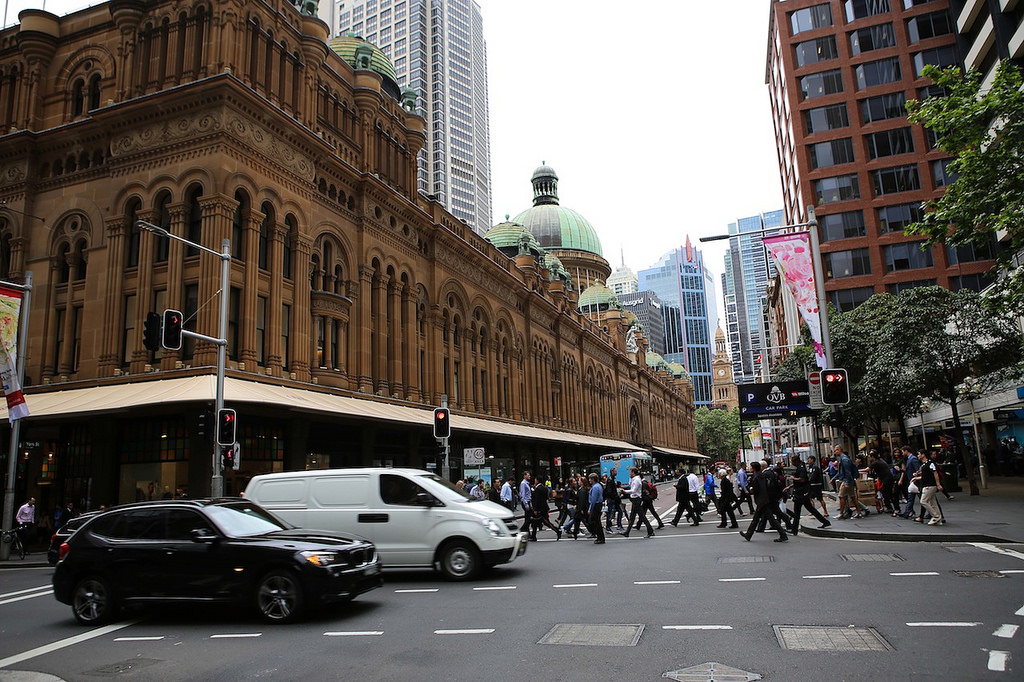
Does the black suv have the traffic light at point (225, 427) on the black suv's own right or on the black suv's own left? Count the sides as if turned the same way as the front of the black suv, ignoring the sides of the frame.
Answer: on the black suv's own left

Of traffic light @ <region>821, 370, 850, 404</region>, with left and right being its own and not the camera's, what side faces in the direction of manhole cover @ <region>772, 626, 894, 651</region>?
front

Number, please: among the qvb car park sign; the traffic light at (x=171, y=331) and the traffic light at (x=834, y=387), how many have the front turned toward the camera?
3

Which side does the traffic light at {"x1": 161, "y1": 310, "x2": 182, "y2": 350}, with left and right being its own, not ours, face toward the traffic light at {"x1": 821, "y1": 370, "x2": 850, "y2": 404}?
left

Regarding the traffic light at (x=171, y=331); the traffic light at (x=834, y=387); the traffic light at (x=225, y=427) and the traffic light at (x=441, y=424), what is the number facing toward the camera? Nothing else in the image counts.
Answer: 4

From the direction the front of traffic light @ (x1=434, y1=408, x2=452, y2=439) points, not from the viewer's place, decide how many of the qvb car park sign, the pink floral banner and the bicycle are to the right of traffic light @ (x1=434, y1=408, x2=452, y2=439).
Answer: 1

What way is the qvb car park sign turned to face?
toward the camera

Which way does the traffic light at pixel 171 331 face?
toward the camera

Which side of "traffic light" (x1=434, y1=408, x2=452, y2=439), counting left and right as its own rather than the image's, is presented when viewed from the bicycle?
right

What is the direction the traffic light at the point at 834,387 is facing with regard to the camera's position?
facing the viewer

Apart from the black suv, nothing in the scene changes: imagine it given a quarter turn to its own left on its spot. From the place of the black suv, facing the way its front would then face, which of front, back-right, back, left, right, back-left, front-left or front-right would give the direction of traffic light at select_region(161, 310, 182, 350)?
front-left

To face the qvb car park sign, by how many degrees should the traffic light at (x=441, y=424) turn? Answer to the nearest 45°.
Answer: approximately 90° to its left

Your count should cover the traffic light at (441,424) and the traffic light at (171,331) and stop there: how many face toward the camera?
2

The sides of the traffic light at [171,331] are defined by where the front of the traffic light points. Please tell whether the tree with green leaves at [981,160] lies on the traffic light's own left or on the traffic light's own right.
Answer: on the traffic light's own left
